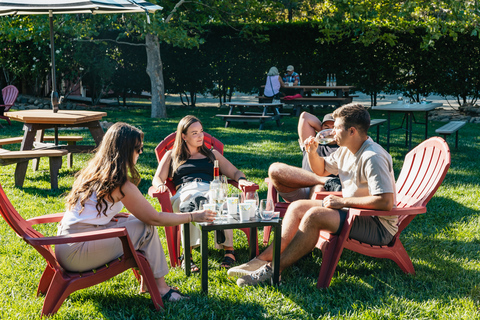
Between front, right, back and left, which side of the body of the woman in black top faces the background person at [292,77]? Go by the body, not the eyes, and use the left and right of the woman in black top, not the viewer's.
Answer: back

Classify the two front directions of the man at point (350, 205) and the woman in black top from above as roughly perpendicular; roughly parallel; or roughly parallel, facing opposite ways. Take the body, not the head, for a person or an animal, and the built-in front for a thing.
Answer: roughly perpendicular

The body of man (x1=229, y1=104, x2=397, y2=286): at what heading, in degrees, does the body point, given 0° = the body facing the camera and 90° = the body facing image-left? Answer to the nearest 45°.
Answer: approximately 90°

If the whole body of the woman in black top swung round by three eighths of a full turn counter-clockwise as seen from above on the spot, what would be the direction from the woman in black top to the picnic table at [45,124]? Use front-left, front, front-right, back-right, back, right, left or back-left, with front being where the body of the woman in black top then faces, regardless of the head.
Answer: left

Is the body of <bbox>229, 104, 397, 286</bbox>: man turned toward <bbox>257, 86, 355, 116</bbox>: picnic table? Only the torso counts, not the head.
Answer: no

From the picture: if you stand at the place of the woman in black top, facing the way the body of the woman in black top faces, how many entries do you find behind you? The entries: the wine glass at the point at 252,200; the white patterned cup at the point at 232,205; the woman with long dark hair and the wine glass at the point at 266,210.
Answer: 0

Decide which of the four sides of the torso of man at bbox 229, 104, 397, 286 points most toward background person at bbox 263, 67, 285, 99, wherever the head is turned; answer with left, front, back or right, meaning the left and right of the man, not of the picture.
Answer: right

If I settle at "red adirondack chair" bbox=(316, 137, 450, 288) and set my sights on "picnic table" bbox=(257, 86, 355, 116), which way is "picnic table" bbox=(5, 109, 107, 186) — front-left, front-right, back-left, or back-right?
front-left

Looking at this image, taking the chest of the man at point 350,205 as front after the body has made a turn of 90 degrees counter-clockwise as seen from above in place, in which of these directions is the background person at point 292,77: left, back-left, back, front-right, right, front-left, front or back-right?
back

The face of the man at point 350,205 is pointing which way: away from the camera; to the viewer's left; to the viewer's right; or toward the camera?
to the viewer's left

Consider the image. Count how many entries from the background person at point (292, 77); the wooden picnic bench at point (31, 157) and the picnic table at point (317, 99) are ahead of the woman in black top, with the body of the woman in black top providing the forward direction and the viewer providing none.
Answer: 0

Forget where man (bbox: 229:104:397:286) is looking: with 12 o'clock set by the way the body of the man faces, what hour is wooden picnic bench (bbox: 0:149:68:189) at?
The wooden picnic bench is roughly at 1 o'clock from the man.

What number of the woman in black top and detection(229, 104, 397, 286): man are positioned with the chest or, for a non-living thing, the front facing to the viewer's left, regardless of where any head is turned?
1

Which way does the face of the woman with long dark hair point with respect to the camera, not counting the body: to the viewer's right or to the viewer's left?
to the viewer's right

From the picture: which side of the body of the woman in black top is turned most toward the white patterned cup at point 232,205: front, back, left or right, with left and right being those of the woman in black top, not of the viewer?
front
